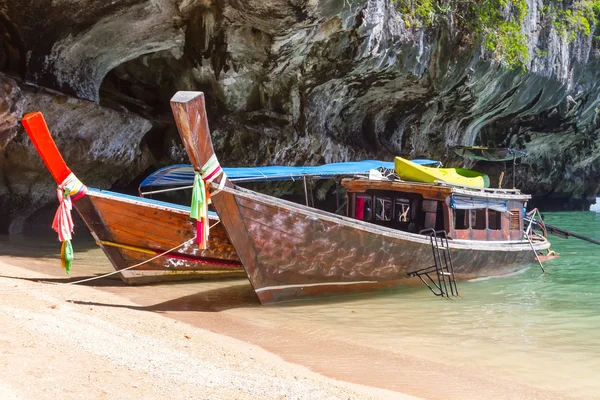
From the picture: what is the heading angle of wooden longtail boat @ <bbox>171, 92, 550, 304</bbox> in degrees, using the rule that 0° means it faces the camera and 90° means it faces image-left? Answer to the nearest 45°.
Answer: approximately 45°

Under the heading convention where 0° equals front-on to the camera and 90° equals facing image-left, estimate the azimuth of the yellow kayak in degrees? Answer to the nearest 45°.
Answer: approximately 90°
